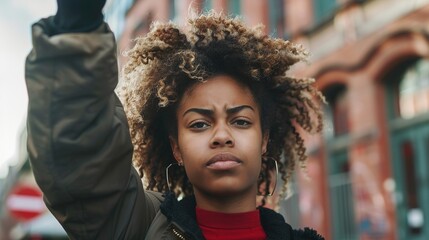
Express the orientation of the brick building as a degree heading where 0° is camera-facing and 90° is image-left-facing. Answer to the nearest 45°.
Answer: approximately 45°

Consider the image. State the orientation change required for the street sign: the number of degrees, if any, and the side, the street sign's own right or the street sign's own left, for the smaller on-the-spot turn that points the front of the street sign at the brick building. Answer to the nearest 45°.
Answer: approximately 90° to the street sign's own left

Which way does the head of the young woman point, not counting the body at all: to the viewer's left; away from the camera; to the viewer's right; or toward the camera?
toward the camera

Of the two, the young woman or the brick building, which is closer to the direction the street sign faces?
the young woman

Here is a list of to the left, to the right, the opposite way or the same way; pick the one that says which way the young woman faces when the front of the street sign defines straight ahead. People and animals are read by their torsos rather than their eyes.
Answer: the same way

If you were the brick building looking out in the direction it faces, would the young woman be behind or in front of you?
in front

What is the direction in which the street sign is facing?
toward the camera

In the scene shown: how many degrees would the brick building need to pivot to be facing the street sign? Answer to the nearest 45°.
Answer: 0° — it already faces it

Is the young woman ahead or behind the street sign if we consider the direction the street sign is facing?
ahead

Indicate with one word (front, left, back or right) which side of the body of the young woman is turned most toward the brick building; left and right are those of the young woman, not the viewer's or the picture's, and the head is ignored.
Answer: back

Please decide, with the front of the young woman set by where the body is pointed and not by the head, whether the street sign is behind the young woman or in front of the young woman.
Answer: behind
